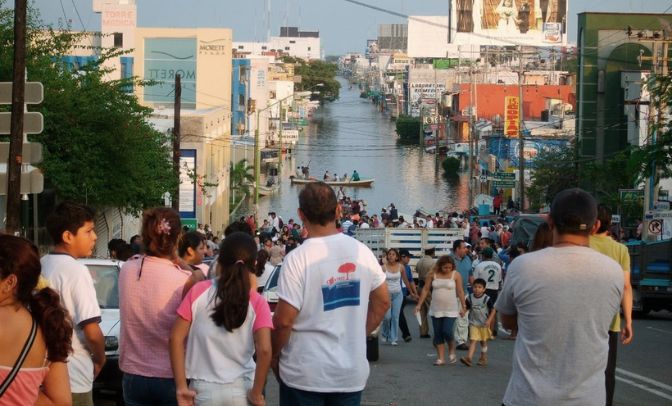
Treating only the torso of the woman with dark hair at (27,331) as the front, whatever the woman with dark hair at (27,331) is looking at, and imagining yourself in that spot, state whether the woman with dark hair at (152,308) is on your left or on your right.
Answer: on your right

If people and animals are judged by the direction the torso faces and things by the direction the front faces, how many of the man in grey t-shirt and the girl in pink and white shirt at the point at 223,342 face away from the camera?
2

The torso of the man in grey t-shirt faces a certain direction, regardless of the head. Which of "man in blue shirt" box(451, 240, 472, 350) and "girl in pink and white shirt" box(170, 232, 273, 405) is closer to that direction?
the man in blue shirt

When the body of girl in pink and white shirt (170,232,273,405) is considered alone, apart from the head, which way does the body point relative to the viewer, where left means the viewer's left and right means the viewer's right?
facing away from the viewer

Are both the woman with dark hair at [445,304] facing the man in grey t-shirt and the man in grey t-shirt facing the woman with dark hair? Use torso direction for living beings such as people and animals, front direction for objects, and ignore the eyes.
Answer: yes

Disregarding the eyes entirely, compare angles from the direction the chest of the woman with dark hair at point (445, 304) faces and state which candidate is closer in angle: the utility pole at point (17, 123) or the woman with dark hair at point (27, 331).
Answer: the woman with dark hair

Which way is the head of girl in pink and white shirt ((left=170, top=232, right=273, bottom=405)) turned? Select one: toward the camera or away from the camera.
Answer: away from the camera

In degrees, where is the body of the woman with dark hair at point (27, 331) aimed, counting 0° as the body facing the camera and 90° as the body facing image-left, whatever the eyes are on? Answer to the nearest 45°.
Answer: approximately 135°

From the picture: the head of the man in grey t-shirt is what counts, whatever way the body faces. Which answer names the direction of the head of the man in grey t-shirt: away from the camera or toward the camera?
away from the camera

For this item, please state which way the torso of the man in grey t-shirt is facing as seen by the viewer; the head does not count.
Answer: away from the camera

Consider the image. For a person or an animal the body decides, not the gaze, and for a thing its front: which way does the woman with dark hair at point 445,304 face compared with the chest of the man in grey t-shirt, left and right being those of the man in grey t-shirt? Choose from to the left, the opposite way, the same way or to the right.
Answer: the opposite way
